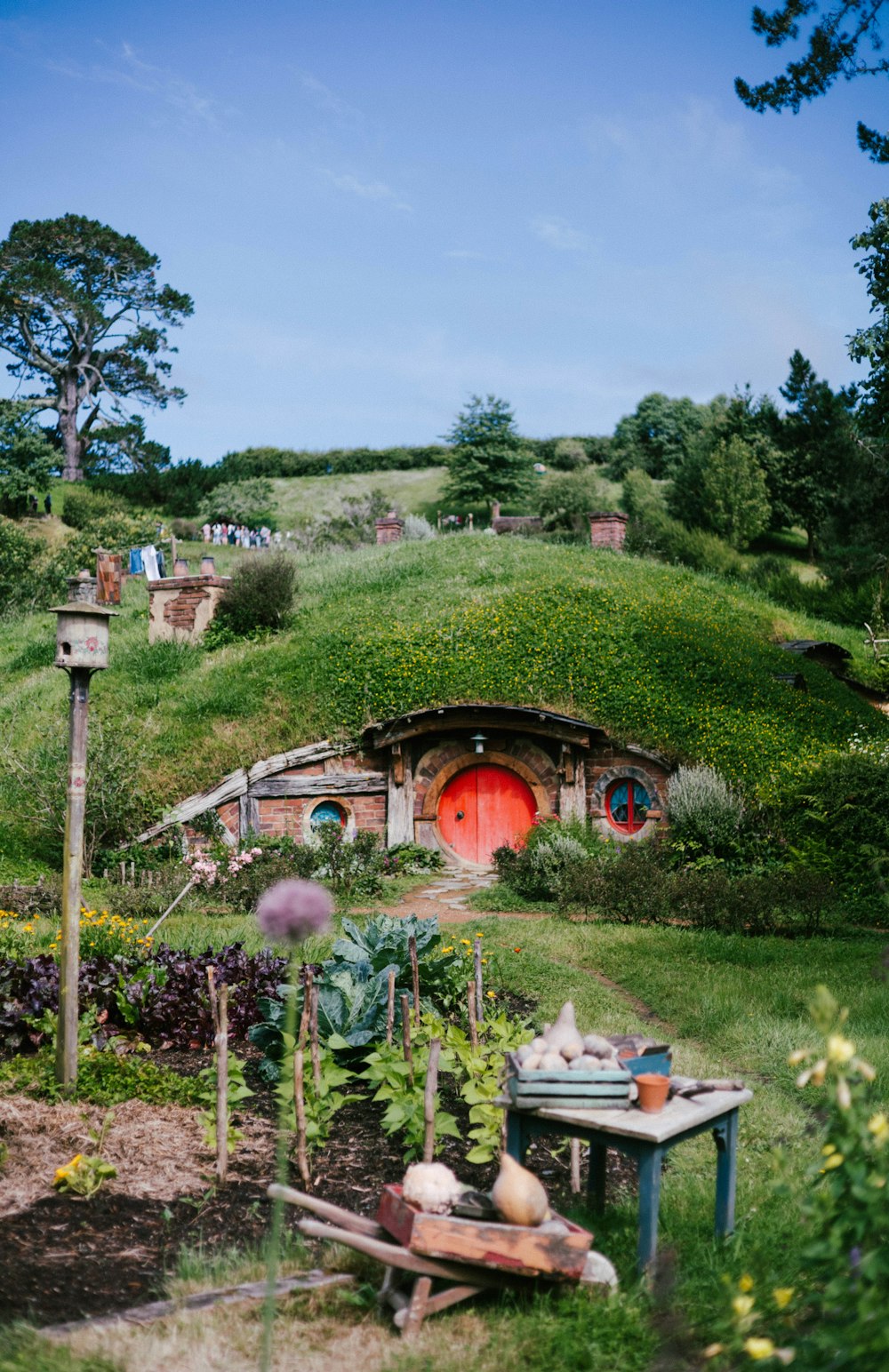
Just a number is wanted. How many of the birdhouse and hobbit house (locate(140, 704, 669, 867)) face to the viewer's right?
0

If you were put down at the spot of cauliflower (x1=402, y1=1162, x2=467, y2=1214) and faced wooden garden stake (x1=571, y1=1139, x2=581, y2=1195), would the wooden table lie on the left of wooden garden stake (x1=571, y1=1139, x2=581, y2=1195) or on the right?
right

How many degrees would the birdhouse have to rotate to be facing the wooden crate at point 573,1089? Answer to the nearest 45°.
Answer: approximately 90° to its left

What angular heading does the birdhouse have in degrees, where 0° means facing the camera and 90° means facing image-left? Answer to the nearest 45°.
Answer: approximately 45°

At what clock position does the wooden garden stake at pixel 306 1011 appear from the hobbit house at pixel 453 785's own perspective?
The wooden garden stake is roughly at 12 o'clock from the hobbit house.

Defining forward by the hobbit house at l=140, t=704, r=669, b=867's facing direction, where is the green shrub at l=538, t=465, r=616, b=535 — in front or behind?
behind

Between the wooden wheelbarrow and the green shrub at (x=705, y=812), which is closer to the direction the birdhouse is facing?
the wooden wheelbarrow

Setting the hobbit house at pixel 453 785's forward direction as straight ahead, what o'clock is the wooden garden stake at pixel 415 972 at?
The wooden garden stake is roughly at 12 o'clock from the hobbit house.

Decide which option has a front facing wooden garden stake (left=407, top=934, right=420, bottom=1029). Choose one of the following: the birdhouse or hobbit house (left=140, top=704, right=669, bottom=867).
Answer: the hobbit house

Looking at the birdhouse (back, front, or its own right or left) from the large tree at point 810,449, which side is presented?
back

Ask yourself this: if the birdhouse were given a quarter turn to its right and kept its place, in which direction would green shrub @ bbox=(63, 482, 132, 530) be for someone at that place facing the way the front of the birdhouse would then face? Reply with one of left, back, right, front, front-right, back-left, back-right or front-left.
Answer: front-right

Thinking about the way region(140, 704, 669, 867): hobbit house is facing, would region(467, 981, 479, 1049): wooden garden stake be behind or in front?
in front
